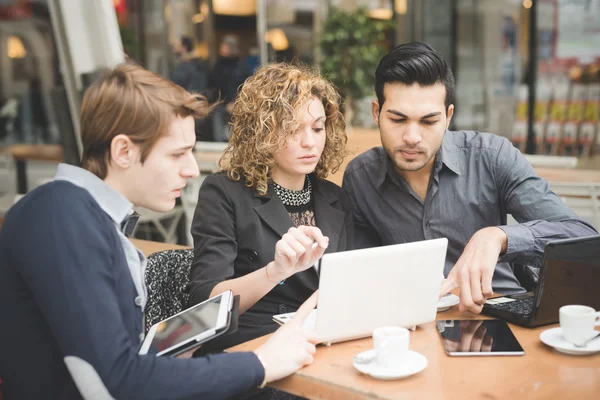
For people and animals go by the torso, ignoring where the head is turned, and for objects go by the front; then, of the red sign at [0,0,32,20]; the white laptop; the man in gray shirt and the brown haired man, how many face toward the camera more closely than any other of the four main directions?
2

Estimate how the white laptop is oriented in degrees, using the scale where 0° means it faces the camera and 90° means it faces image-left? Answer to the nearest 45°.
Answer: approximately 135°

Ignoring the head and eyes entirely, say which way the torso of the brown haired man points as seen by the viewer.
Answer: to the viewer's right

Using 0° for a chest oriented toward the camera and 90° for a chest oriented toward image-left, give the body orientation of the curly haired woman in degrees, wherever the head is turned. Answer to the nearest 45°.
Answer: approximately 315°

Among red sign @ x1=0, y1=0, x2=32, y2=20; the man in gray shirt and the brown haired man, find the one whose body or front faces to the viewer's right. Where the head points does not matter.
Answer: the brown haired man

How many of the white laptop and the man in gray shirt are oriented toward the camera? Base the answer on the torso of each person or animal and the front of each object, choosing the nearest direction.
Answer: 1

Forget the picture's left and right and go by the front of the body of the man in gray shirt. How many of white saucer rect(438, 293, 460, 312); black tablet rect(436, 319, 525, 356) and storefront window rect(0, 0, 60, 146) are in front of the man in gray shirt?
2

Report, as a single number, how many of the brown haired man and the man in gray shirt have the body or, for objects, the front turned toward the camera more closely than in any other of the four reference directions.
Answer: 1
